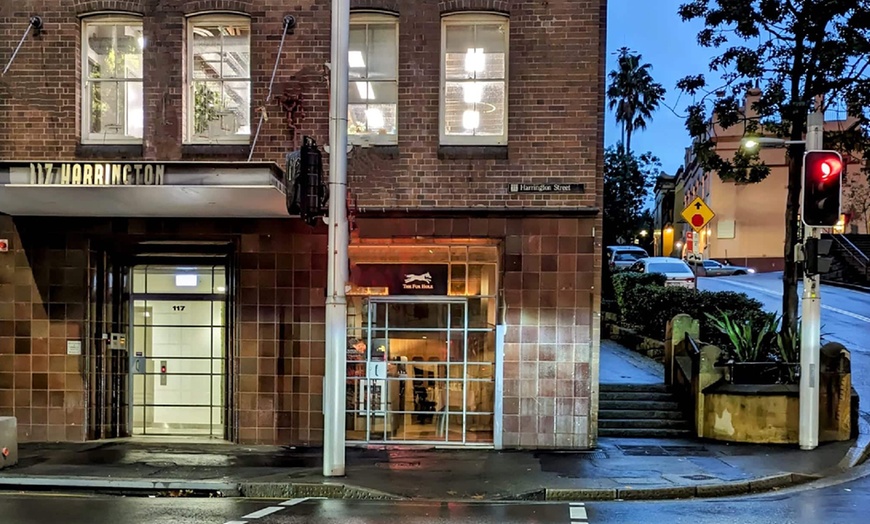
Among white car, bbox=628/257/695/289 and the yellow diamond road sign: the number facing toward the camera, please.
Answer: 1

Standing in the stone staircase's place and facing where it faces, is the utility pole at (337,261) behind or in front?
in front

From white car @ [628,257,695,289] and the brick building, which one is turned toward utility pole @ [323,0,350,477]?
the brick building

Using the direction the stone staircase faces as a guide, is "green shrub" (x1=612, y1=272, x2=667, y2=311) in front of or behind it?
behind

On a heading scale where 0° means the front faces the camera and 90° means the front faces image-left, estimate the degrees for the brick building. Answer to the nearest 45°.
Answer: approximately 0°

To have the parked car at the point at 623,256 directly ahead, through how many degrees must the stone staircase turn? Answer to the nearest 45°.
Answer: approximately 180°

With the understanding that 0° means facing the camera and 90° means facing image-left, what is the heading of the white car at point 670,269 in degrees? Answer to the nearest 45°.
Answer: approximately 135°

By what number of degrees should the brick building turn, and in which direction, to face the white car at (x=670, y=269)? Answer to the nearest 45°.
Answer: approximately 135° to its left

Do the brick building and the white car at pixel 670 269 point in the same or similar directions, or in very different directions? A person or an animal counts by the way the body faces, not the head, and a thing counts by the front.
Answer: very different directions
